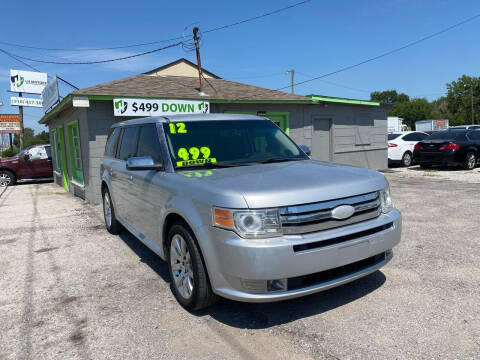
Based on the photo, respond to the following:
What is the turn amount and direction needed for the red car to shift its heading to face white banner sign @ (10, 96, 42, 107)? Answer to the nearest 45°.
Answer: approximately 90° to its right

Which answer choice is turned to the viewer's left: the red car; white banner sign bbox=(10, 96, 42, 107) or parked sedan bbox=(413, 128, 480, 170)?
the red car

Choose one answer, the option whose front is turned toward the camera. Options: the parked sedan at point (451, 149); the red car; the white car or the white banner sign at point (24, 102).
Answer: the white banner sign

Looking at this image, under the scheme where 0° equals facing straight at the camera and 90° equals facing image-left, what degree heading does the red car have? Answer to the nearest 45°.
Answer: approximately 90°

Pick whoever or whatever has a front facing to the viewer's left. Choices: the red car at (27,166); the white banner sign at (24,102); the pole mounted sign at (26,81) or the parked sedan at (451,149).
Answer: the red car

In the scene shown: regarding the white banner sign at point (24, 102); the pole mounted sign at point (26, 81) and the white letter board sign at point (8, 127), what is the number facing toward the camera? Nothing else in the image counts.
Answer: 3

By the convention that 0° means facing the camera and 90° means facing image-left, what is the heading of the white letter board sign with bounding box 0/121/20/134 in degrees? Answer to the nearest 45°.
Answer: approximately 0°

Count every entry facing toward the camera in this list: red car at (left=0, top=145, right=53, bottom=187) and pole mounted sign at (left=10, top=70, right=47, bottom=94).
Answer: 1

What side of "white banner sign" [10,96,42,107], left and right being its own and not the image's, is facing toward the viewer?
front

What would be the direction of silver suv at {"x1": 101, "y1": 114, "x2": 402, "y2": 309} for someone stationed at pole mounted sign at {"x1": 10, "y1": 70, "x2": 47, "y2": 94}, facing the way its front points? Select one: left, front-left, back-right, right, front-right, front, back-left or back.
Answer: front

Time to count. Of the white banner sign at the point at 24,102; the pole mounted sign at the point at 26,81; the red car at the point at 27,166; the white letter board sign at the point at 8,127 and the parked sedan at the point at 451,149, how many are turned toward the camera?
3

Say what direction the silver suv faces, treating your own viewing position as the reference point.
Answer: facing the viewer and to the right of the viewer

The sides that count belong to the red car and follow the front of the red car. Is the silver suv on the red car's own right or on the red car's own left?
on the red car's own left

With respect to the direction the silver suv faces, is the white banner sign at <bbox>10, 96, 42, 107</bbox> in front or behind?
behind

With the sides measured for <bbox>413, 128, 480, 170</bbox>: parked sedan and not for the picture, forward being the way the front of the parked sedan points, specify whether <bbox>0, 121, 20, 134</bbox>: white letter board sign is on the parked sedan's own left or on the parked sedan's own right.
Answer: on the parked sedan's own left
